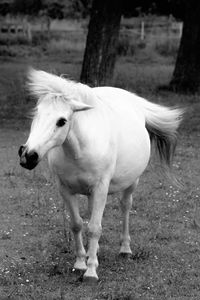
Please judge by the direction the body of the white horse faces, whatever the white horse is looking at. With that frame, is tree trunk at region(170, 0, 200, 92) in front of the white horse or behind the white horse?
behind

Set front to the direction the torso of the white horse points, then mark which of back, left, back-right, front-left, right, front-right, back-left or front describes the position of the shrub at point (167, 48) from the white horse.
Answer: back-right

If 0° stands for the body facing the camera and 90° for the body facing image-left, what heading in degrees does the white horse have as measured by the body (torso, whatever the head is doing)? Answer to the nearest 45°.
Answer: approximately 45°

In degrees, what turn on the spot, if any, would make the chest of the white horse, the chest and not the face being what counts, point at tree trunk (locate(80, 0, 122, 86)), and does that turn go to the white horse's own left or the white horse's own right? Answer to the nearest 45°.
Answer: approximately 135° to the white horse's own right
